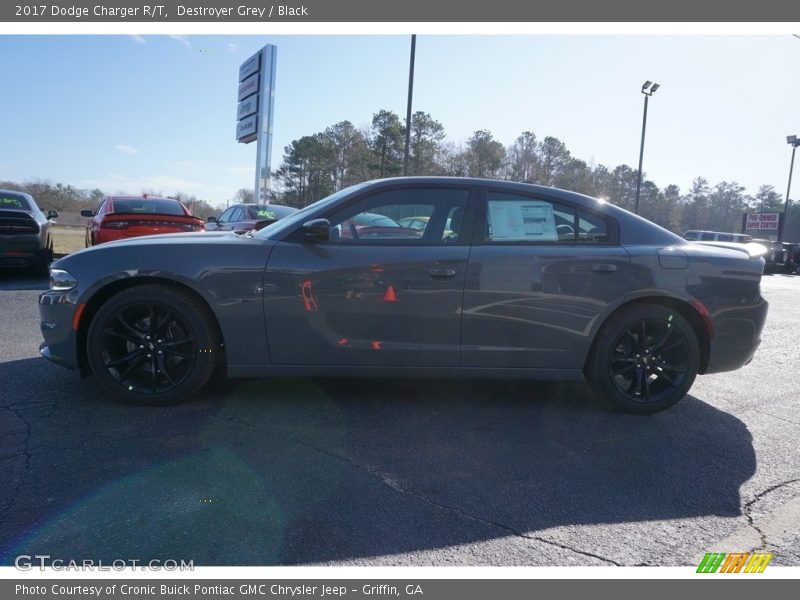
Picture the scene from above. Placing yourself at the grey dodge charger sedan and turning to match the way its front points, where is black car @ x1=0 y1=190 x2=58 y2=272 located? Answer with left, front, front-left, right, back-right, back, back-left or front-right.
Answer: front-right

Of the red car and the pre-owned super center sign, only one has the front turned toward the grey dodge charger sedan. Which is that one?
the pre-owned super center sign

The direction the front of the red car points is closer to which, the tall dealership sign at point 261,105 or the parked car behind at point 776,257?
the tall dealership sign

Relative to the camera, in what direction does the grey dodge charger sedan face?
facing to the left of the viewer

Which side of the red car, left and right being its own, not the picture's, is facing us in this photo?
back

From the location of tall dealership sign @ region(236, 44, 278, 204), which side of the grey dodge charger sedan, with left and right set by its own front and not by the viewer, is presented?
right

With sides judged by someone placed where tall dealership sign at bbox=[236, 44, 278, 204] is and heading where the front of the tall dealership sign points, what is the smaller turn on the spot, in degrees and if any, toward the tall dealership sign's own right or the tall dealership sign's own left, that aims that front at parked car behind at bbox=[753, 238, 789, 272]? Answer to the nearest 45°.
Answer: approximately 135° to the tall dealership sign's own left

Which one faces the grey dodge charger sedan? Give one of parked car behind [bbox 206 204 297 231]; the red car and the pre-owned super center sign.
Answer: the pre-owned super center sign

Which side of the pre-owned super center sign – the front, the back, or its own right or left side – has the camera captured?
front

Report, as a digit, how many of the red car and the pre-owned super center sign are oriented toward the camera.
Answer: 1

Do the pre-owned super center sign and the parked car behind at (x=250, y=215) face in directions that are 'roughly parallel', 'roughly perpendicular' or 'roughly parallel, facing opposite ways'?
roughly perpendicular

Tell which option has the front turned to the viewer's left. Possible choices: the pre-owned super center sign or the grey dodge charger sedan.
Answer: the grey dodge charger sedan

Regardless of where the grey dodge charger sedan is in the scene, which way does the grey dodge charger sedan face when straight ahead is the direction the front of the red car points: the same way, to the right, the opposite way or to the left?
to the left

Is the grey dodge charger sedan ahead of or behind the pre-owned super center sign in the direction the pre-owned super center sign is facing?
ahead

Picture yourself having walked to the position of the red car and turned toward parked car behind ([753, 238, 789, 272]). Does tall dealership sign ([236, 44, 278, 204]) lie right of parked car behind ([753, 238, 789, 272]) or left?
left

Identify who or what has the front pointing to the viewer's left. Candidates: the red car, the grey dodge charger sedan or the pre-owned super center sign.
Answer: the grey dodge charger sedan

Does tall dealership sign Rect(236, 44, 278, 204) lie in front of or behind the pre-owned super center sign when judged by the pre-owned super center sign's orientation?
in front
